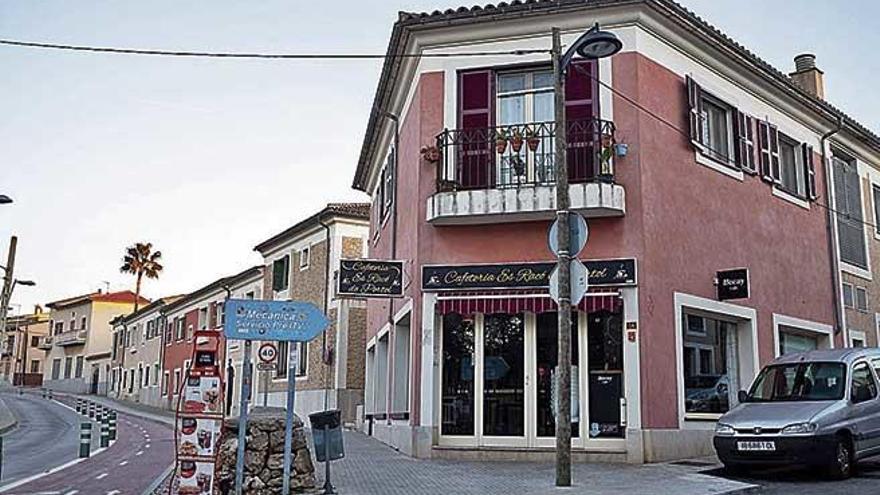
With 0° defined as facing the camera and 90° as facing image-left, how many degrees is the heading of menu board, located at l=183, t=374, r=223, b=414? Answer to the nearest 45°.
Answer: approximately 0°

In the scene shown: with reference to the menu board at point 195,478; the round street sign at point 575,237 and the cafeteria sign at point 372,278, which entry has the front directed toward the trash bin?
the cafeteria sign

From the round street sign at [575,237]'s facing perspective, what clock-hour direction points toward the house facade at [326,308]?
The house facade is roughly at 11 o'clock from the round street sign.

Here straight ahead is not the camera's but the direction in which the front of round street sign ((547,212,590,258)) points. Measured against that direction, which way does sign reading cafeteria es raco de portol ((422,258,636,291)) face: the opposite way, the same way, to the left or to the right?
the opposite way

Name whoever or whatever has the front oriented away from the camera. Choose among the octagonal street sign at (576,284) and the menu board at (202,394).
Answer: the octagonal street sign

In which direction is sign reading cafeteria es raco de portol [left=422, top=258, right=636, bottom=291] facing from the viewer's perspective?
toward the camera

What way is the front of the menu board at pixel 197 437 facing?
toward the camera

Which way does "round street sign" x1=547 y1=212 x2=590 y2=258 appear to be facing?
away from the camera

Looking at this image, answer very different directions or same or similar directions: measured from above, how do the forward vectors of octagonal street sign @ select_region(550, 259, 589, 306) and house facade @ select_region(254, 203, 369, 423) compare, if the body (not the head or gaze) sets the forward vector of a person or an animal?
very different directions

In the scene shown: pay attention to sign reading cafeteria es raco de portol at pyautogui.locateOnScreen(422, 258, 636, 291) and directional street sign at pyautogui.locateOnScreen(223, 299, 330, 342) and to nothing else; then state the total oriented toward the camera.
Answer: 2

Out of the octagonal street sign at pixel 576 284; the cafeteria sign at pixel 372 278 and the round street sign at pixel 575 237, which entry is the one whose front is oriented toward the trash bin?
the cafeteria sign

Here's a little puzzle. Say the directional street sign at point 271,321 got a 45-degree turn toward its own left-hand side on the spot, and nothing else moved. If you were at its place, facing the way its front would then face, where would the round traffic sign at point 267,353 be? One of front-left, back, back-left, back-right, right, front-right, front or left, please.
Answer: back-left

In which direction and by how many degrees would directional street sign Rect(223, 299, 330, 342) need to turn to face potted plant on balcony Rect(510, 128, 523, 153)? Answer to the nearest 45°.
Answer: approximately 135° to its left

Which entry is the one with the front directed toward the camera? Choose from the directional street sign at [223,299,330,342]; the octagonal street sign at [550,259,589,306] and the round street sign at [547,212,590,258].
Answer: the directional street sign at [223,299,330,342]

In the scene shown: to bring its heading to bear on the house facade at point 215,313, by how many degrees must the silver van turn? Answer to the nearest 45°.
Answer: approximately 90° to its right

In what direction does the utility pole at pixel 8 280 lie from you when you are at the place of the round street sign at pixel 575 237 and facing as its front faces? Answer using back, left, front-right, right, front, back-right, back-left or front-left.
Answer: front-left
